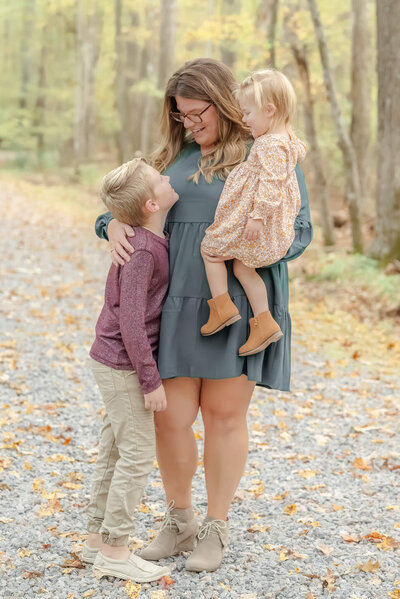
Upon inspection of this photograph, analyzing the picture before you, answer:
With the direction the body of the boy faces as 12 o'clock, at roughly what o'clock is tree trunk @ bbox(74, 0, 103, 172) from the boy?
The tree trunk is roughly at 9 o'clock from the boy.

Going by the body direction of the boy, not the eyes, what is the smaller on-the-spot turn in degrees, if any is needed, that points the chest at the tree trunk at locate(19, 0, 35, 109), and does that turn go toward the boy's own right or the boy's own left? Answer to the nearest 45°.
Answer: approximately 90° to the boy's own left

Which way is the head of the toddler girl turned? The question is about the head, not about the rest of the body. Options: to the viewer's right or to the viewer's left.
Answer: to the viewer's left

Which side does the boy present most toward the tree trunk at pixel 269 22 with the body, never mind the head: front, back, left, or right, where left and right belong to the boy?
left

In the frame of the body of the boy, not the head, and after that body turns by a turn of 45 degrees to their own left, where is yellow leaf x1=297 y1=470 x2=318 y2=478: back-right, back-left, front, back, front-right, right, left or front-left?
front

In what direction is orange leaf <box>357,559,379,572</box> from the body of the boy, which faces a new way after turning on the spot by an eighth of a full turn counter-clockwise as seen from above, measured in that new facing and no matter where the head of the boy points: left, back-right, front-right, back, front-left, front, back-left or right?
front-right

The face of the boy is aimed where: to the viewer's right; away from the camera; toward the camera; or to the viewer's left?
to the viewer's right

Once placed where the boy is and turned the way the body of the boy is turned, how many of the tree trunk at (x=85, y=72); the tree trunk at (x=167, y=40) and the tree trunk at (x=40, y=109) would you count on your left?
3

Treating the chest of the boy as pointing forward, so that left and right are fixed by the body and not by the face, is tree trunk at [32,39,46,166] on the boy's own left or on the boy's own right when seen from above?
on the boy's own left

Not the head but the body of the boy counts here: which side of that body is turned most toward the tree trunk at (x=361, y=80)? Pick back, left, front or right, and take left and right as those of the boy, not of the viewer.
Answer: left

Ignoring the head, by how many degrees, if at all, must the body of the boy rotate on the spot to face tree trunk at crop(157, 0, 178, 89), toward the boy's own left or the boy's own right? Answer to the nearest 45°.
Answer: approximately 90° to the boy's own left

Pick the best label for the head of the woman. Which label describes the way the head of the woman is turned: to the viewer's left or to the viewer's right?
to the viewer's left

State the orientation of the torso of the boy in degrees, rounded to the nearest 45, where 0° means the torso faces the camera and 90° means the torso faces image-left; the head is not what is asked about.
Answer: approximately 270°

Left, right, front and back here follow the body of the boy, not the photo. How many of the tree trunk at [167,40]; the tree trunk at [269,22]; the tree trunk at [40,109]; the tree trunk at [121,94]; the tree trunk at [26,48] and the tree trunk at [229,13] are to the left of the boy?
6

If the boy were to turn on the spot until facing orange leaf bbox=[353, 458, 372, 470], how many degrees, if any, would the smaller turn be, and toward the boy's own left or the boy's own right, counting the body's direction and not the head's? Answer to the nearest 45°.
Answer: approximately 45° to the boy's own left

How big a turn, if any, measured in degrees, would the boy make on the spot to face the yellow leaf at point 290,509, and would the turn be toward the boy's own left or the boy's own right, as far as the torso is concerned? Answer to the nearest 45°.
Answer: approximately 45° to the boy's own left
